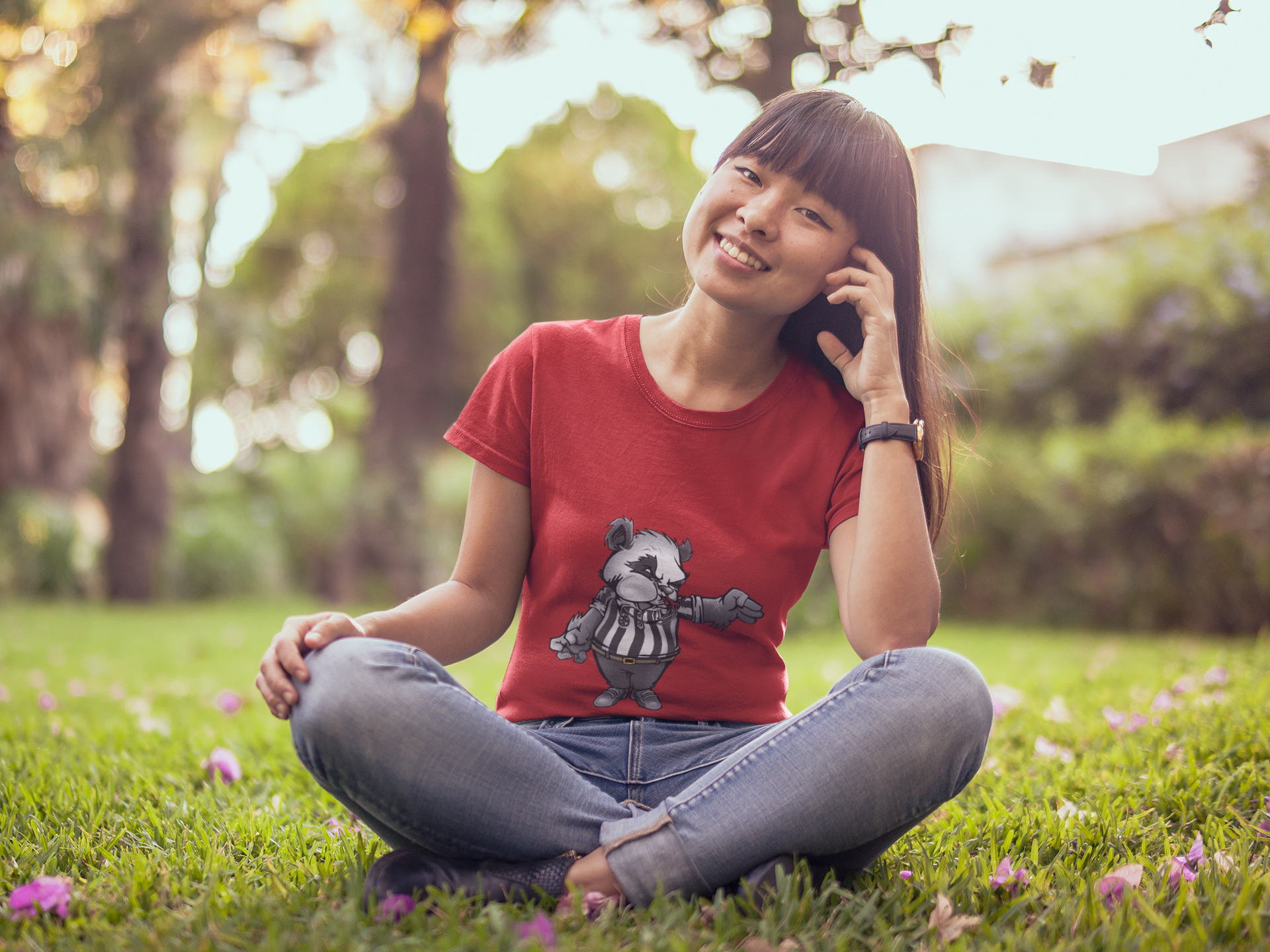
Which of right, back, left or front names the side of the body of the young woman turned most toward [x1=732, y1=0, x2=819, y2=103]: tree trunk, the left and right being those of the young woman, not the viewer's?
back

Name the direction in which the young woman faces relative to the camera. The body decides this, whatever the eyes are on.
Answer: toward the camera

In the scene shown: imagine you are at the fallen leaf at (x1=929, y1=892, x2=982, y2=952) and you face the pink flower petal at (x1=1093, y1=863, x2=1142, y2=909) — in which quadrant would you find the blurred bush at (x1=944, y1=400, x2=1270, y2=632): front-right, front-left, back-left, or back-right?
front-left

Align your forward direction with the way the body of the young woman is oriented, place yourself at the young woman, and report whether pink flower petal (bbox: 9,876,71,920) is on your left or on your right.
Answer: on your right

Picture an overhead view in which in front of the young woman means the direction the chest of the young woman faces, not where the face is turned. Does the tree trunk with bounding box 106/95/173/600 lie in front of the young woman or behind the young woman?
behind

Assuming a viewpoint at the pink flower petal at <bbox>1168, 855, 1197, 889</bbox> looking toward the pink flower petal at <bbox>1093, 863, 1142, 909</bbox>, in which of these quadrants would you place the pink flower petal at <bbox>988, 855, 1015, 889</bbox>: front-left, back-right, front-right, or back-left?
front-right
